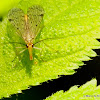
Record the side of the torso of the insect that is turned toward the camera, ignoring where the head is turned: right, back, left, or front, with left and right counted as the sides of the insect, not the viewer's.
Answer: front
